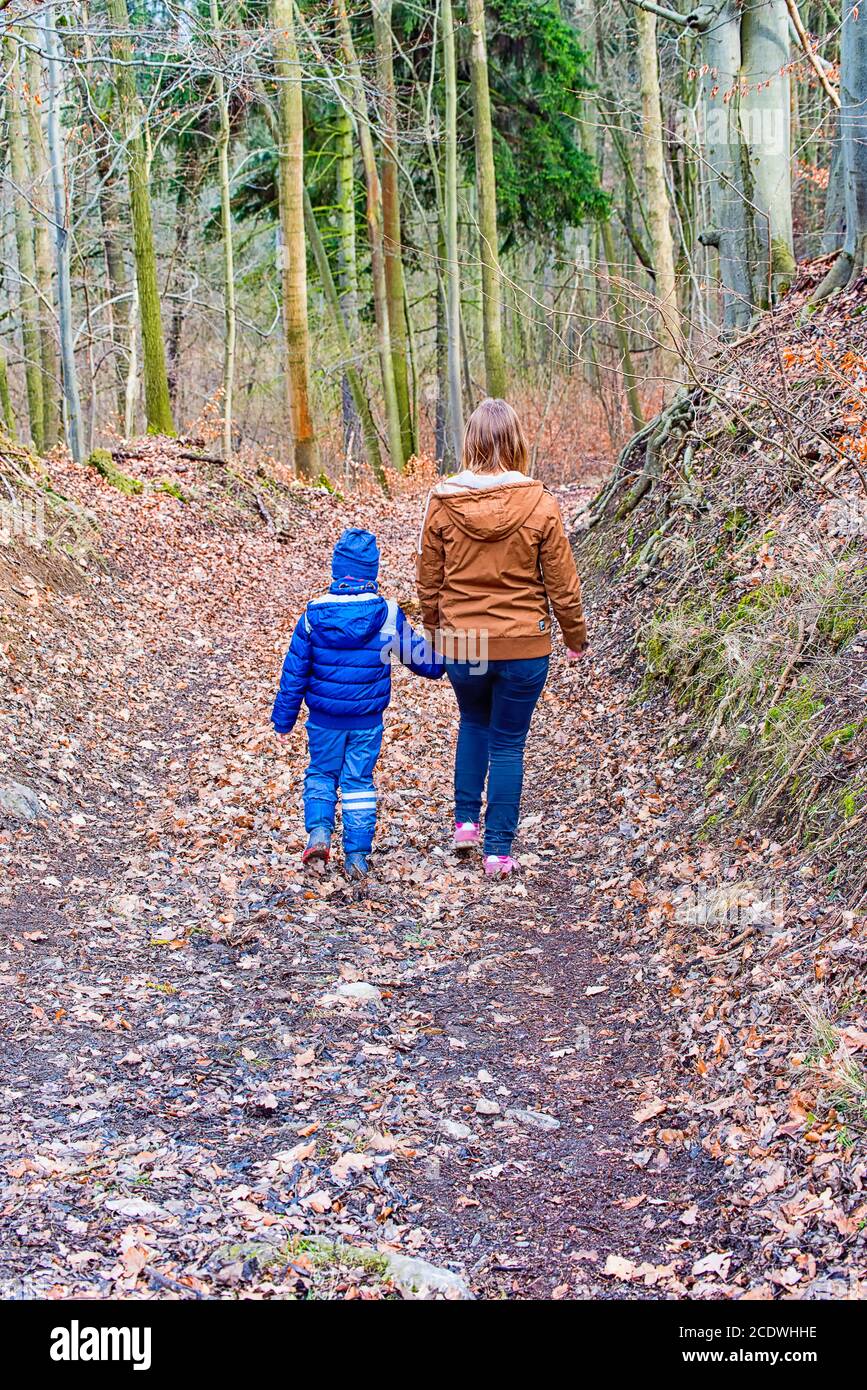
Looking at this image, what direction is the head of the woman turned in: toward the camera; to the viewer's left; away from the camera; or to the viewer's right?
away from the camera

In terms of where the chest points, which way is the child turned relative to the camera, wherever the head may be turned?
away from the camera

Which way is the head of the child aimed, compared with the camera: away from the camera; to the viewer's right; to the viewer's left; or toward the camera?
away from the camera

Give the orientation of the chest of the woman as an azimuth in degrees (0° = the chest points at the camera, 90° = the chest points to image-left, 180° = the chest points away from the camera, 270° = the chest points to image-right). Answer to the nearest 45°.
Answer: approximately 180°

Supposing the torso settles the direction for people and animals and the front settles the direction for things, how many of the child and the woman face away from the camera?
2
